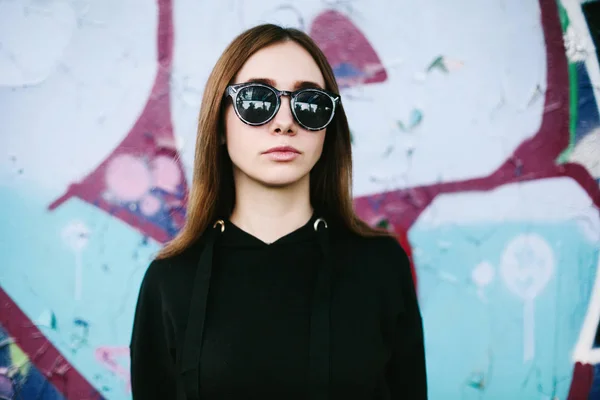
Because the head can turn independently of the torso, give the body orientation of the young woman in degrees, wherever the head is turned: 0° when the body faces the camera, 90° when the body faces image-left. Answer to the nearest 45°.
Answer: approximately 0°
